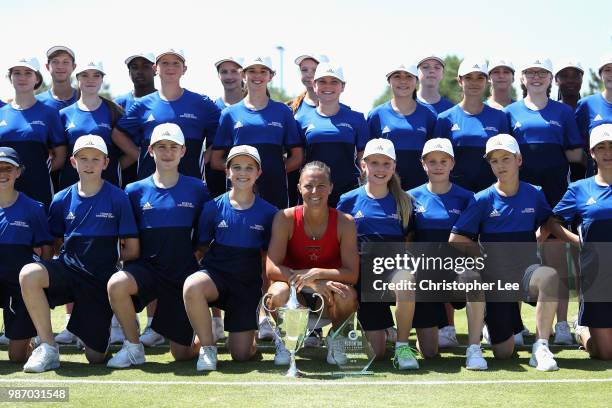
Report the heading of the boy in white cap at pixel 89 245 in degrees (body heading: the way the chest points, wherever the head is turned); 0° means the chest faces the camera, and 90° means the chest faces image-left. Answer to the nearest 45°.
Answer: approximately 0°

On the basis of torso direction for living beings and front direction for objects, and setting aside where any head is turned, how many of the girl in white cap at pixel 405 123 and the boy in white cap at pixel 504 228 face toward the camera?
2

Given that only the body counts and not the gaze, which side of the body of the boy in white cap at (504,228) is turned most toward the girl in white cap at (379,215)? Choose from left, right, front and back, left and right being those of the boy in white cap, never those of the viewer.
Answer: right

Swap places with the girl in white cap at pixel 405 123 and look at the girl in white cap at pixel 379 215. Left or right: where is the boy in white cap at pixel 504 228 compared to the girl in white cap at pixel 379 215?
left

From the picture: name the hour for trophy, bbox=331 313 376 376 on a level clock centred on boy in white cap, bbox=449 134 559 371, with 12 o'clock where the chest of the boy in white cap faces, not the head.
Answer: The trophy is roughly at 2 o'clock from the boy in white cap.

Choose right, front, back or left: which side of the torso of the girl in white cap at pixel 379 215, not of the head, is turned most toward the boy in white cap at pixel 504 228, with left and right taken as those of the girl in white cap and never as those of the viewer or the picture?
left

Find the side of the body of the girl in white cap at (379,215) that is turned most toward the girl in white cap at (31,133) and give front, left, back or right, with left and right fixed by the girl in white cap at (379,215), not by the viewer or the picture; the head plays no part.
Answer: right

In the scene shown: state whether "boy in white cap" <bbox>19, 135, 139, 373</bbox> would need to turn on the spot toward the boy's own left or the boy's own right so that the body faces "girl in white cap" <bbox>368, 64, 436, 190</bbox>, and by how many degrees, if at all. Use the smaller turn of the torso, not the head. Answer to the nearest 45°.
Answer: approximately 90° to the boy's own left

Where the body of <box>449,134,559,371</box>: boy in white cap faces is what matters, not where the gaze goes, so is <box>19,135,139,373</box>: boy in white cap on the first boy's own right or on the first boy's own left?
on the first boy's own right
